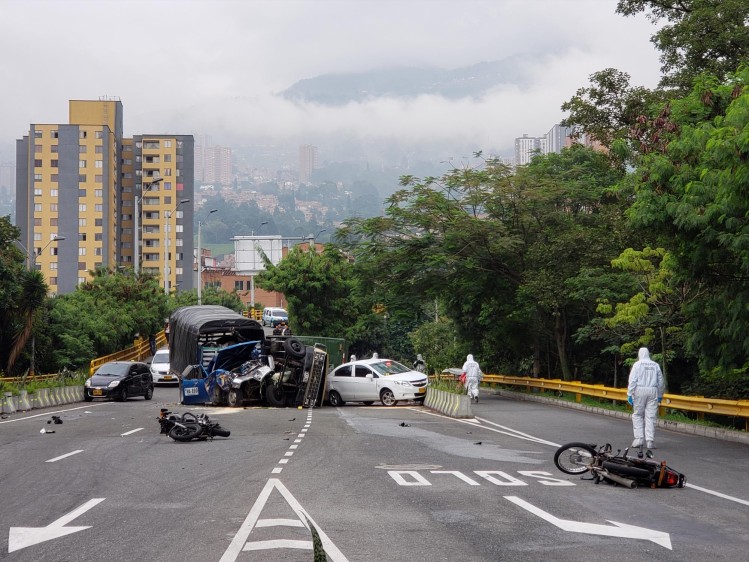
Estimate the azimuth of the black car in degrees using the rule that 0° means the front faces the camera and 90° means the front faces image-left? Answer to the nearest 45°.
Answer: approximately 45°

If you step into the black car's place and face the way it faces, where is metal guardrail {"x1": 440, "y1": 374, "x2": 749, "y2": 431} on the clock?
The metal guardrail is roughly at 9 o'clock from the black car.

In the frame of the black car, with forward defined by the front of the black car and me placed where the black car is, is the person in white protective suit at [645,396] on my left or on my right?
on my left

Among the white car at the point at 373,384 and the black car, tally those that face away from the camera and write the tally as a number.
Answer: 0

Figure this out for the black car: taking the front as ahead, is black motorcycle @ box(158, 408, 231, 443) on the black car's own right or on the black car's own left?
on the black car's own left

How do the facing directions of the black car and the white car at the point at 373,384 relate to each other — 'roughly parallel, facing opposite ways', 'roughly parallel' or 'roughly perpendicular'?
roughly perpendicular

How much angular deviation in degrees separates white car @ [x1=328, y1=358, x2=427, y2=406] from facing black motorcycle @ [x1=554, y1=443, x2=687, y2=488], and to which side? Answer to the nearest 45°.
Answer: approximately 45° to its right

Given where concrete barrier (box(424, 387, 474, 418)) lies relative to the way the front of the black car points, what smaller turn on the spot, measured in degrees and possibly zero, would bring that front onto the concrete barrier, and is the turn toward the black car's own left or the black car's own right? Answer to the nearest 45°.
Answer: approximately 90° to the black car's own left
